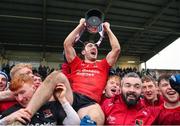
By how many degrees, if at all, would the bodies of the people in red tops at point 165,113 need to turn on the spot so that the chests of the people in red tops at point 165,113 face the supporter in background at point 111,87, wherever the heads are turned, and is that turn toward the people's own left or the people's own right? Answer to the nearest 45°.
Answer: approximately 135° to the people's own right

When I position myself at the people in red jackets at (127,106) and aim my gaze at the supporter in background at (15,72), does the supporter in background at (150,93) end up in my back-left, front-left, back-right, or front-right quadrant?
back-right

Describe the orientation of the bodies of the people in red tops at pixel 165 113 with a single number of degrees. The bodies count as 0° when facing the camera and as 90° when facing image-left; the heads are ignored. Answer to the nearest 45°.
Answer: approximately 0°

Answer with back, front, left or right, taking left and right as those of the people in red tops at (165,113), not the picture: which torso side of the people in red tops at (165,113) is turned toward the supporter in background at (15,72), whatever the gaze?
right

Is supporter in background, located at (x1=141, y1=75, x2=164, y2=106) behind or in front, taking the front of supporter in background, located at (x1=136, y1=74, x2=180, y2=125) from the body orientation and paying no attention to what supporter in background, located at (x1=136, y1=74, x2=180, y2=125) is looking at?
behind

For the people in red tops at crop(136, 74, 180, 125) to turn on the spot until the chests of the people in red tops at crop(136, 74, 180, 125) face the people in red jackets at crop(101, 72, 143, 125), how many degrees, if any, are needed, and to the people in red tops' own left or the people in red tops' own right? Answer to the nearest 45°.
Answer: approximately 90° to the people in red tops' own right
